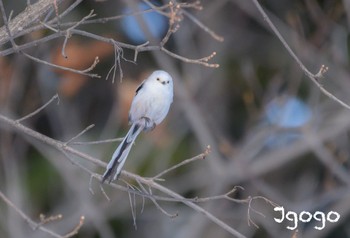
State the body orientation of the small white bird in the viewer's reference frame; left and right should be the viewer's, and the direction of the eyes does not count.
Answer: facing the viewer and to the right of the viewer
